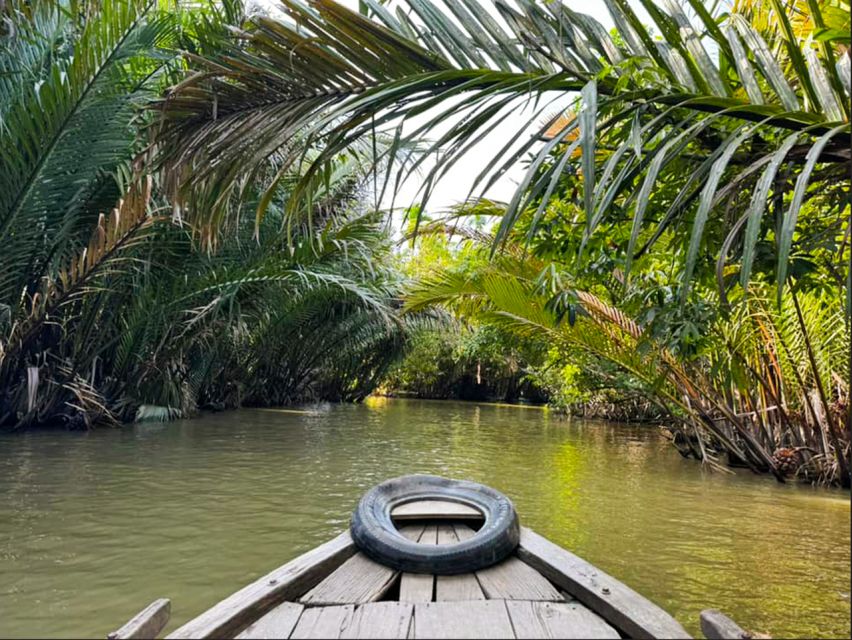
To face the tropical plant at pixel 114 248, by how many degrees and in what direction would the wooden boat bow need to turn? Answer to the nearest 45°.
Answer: approximately 45° to its left

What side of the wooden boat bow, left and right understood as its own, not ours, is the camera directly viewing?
back

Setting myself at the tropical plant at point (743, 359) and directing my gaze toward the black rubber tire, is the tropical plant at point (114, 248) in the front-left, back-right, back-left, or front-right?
front-right

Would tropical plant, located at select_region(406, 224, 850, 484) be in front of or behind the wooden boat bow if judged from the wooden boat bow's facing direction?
in front

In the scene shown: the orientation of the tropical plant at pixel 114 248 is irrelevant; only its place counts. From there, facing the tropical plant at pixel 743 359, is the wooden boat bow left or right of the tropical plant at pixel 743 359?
right
